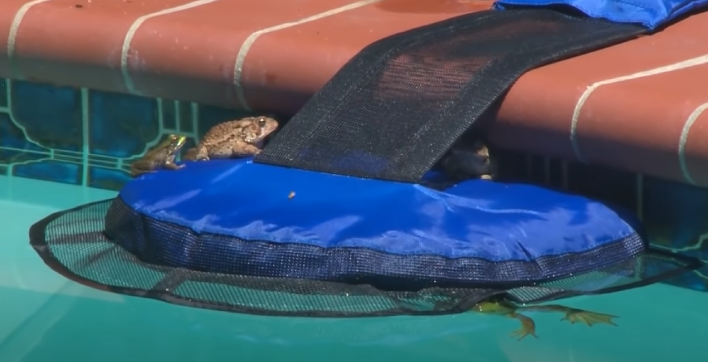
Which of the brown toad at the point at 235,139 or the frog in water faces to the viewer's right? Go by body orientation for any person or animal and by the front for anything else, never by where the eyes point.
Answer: the brown toad

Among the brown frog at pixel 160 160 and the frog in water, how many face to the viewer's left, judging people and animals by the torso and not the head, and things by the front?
1

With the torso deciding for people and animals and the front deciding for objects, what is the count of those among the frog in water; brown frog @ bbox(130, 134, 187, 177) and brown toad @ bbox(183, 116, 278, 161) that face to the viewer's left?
1

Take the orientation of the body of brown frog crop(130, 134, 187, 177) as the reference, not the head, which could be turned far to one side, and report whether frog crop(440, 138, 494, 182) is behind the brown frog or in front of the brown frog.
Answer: in front

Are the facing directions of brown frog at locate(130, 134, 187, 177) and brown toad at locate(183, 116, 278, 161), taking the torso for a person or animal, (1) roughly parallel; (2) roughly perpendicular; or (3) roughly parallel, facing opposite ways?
roughly parallel

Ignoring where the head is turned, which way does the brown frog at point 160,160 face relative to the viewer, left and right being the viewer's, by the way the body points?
facing to the right of the viewer

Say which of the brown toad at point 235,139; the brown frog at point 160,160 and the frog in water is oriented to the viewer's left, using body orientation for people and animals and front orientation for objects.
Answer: the frog in water

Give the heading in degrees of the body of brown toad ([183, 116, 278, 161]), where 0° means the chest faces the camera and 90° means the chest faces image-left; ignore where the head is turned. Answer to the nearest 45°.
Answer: approximately 270°

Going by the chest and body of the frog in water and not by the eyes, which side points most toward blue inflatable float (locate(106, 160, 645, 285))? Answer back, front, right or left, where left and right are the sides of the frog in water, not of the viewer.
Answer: front

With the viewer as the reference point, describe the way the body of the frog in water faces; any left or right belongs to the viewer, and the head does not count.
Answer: facing to the left of the viewer
